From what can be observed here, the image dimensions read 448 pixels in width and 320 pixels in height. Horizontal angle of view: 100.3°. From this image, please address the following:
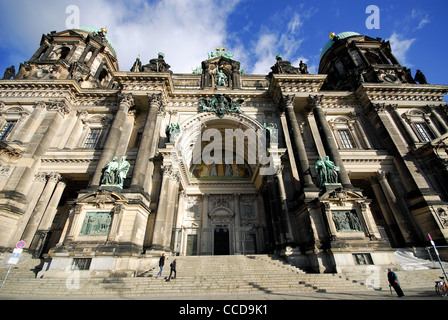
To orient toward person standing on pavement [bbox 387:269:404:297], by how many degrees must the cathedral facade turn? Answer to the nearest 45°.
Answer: approximately 45° to its left

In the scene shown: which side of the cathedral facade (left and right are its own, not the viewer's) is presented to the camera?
front
